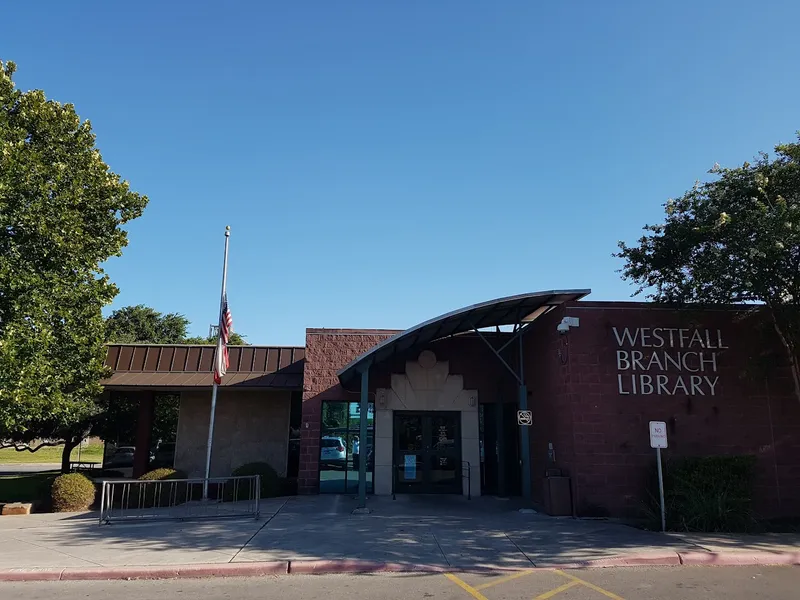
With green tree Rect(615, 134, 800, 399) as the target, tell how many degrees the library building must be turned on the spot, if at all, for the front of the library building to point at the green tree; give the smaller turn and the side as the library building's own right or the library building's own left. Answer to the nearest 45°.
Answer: approximately 45° to the library building's own left

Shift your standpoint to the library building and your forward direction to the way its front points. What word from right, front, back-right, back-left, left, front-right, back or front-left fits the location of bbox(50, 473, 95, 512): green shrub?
right

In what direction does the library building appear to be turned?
toward the camera

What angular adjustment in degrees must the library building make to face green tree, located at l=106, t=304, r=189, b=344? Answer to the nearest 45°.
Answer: approximately 135° to its right

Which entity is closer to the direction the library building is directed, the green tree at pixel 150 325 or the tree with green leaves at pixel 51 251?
the tree with green leaves
